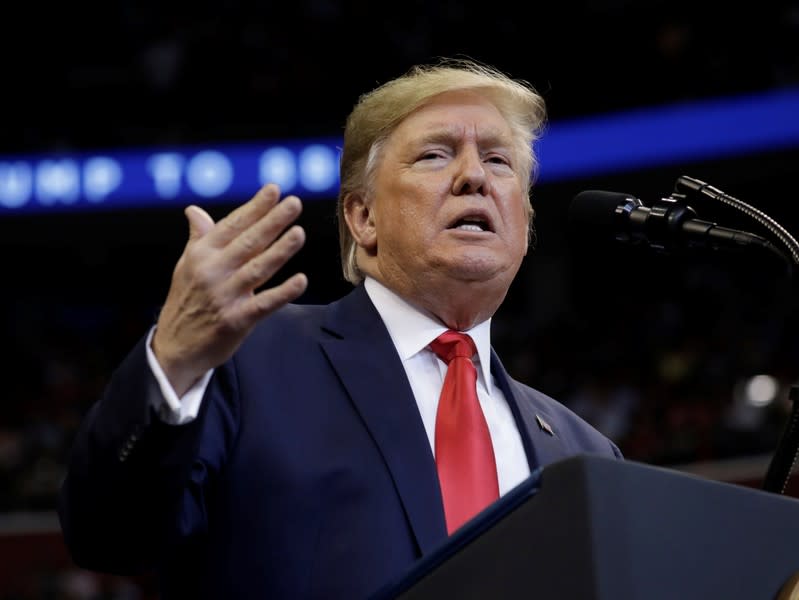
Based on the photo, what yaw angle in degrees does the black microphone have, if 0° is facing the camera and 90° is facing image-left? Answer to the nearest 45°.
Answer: approximately 90°

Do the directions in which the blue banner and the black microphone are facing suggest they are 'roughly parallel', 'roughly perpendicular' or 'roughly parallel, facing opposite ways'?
roughly perpendicular

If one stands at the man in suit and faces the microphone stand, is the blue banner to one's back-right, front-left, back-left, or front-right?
back-left

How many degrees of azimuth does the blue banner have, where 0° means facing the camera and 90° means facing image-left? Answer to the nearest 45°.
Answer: approximately 0°

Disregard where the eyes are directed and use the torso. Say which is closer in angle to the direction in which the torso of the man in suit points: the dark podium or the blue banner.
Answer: the dark podium

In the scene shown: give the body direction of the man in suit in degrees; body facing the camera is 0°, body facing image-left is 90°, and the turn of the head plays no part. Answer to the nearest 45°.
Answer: approximately 315°

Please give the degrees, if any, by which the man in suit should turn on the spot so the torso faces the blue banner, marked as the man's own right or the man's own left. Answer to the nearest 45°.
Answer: approximately 135° to the man's own left

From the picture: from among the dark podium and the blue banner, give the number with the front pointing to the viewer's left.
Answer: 0

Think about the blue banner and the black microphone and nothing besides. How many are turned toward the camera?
1

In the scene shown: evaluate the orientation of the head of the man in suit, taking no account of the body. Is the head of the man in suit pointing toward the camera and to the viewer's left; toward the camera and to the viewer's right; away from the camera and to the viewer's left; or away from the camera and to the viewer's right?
toward the camera and to the viewer's right

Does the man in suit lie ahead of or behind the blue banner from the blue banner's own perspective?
ahead
